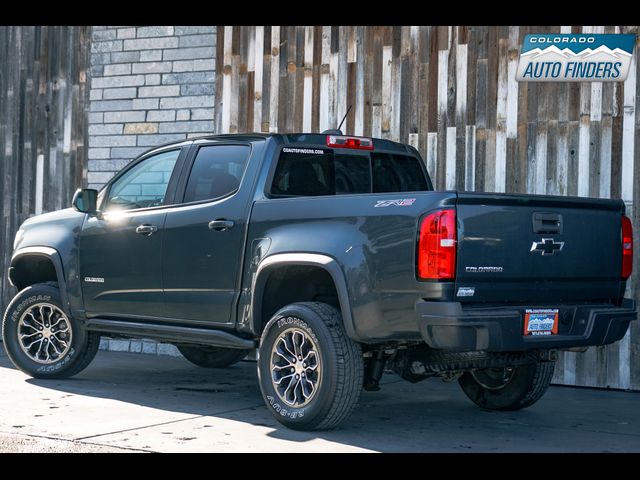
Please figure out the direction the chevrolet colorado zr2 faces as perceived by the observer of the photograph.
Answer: facing away from the viewer and to the left of the viewer
